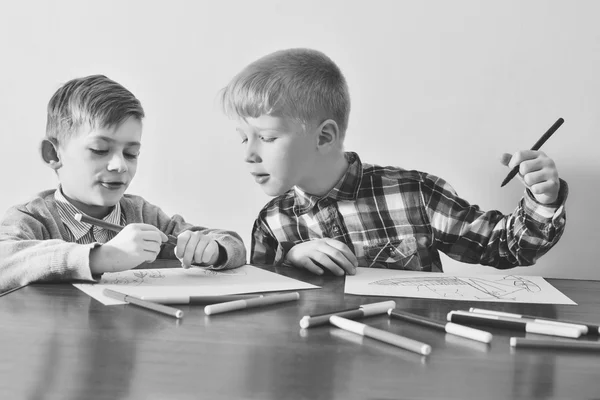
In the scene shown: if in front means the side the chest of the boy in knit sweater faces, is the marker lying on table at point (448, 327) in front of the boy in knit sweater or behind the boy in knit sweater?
in front

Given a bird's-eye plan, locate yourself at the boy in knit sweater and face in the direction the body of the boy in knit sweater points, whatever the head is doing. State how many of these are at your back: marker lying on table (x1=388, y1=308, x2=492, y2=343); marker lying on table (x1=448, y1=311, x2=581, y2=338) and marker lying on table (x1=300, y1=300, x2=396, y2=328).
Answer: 0

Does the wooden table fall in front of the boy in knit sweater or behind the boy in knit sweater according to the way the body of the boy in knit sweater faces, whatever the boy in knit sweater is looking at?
in front

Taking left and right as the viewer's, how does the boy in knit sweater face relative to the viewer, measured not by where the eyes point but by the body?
facing the viewer and to the right of the viewer

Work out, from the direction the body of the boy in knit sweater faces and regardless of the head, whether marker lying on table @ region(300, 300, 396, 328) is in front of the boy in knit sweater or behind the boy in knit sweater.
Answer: in front

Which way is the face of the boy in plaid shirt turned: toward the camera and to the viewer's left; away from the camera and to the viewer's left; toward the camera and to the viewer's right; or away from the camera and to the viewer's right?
toward the camera and to the viewer's left
